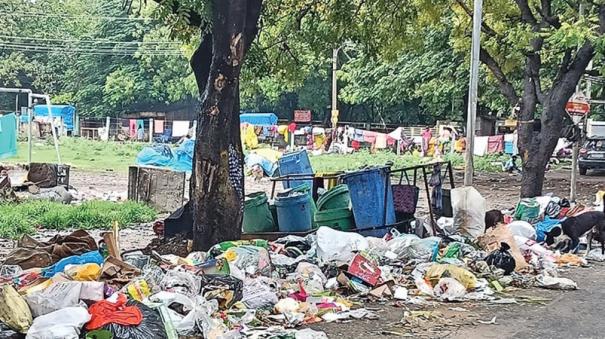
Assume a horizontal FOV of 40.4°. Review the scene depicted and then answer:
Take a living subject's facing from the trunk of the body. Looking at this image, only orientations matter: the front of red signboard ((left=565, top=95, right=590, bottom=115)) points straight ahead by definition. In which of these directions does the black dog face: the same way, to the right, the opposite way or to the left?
to the right

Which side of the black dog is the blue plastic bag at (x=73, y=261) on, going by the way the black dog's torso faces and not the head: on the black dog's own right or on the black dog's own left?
on the black dog's own left

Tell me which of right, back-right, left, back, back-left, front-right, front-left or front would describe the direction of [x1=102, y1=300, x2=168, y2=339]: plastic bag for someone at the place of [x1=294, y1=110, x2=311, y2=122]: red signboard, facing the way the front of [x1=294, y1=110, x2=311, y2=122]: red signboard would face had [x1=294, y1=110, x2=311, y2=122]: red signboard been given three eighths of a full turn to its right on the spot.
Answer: back-left

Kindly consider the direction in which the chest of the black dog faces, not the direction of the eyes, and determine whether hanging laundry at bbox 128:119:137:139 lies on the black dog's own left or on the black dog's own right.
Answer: on the black dog's own right

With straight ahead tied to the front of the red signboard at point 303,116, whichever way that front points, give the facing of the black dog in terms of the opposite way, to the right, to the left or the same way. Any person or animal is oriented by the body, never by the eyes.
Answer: to the right

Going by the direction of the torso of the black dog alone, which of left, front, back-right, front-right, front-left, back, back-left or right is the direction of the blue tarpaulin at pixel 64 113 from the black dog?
front-right

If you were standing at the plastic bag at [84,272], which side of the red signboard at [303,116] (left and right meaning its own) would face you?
front

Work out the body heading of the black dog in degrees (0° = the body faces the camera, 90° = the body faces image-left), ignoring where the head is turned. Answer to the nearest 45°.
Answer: approximately 90°

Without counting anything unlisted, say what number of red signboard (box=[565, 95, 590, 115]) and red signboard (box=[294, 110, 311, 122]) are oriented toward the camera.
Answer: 2

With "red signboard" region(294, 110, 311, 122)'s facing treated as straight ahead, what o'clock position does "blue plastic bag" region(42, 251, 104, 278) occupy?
The blue plastic bag is roughly at 12 o'clock from the red signboard.

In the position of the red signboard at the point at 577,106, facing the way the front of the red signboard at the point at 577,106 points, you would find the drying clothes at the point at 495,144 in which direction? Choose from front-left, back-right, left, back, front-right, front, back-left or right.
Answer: back
